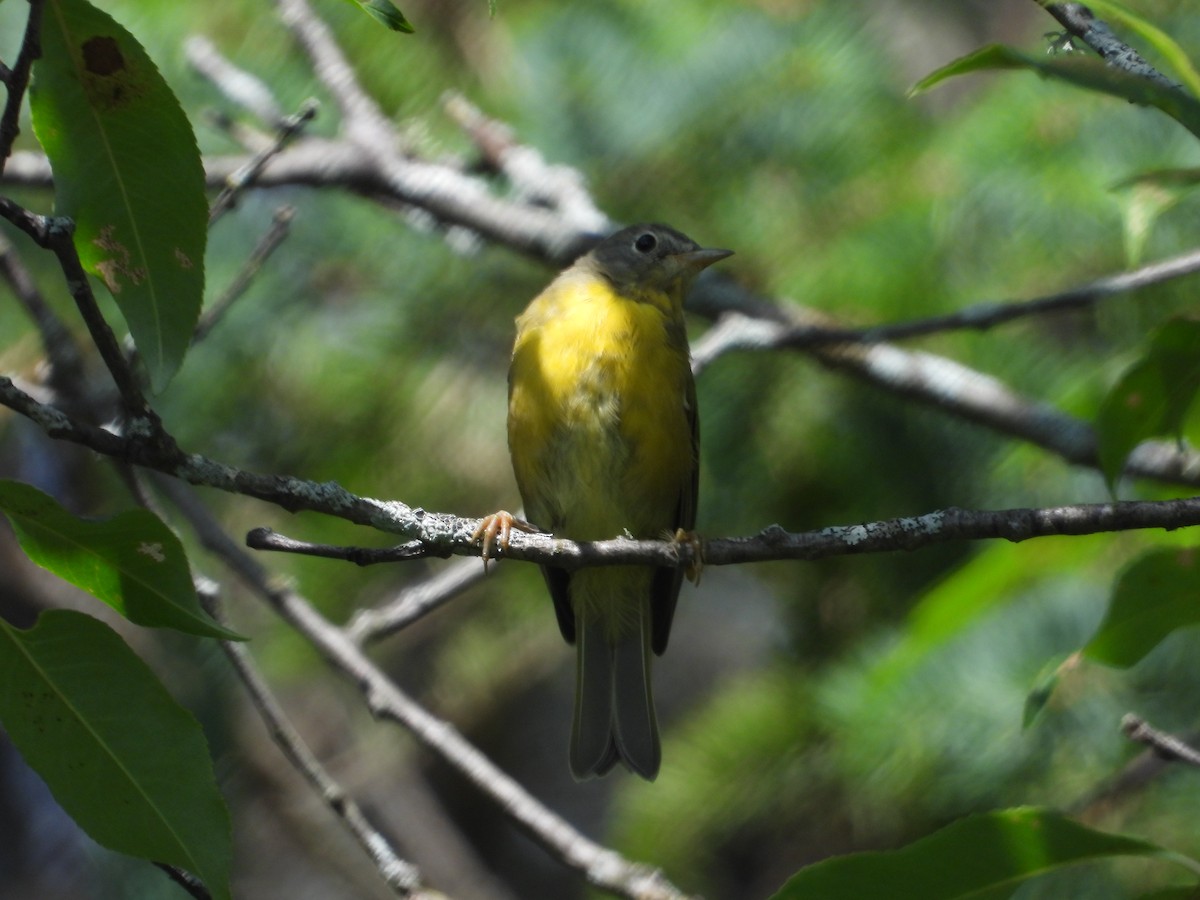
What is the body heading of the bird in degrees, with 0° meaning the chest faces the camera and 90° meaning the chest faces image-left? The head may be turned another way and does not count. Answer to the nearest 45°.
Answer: approximately 0°

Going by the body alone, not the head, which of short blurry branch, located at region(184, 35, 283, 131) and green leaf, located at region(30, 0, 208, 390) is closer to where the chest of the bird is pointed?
the green leaf
